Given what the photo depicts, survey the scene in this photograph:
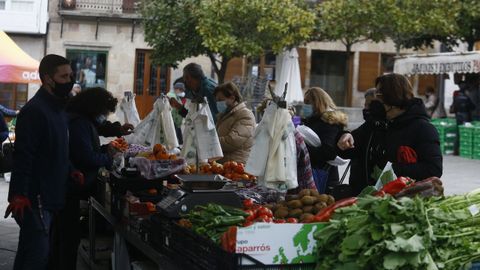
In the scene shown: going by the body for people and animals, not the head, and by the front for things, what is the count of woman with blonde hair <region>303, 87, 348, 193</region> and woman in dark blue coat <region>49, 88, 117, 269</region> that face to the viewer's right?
1

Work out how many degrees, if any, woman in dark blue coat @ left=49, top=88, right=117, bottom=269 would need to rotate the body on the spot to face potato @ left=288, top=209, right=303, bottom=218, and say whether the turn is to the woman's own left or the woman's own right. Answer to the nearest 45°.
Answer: approximately 45° to the woman's own right

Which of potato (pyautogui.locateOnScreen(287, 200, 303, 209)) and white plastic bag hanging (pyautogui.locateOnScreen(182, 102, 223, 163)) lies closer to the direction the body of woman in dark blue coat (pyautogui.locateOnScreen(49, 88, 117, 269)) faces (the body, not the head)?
the white plastic bag hanging

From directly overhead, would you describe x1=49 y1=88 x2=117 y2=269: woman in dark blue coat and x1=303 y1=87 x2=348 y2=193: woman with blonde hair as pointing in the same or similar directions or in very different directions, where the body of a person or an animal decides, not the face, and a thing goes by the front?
very different directions

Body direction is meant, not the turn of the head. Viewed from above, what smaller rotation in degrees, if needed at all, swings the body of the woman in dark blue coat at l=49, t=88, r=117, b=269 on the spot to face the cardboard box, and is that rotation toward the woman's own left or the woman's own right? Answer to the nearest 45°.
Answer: approximately 90° to the woman's own right

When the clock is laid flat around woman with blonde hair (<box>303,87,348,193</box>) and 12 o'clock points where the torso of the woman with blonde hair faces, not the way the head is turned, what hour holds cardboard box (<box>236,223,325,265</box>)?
The cardboard box is roughly at 9 o'clock from the woman with blonde hair.

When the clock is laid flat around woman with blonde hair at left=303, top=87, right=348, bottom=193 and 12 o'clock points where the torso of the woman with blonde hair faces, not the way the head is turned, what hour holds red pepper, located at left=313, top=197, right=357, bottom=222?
The red pepper is roughly at 9 o'clock from the woman with blonde hair.

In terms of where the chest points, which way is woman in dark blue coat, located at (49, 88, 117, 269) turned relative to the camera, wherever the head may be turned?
to the viewer's right

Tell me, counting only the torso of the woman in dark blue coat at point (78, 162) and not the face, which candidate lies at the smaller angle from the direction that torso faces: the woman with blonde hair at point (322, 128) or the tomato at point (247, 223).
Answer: the woman with blonde hair

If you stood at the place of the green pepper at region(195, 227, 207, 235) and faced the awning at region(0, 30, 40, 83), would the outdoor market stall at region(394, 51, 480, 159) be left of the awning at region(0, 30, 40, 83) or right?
right

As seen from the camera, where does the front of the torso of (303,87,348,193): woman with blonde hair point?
to the viewer's left

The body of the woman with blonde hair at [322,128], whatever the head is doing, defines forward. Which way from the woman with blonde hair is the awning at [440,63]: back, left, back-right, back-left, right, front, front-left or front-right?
right

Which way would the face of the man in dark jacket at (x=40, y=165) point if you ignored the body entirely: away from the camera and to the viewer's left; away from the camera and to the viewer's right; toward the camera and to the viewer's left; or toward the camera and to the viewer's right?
toward the camera and to the viewer's right

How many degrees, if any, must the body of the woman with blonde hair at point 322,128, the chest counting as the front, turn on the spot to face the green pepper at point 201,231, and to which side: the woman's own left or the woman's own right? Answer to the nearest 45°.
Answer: approximately 90° to the woman's own left
